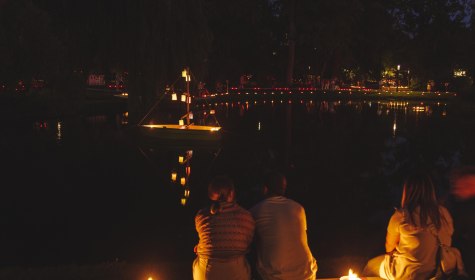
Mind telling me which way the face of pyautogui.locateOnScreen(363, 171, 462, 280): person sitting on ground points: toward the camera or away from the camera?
away from the camera

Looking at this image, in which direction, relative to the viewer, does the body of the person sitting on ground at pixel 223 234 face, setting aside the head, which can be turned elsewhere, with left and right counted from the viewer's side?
facing away from the viewer

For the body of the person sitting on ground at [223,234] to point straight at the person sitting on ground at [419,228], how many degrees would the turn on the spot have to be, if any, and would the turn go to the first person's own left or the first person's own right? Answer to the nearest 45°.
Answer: approximately 90° to the first person's own right

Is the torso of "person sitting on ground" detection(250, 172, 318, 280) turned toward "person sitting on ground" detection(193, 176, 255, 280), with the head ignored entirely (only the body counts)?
no

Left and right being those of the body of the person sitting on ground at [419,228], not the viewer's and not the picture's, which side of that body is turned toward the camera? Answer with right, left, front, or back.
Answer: back

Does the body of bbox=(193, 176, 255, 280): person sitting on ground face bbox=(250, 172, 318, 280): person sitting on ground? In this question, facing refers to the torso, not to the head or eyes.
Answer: no

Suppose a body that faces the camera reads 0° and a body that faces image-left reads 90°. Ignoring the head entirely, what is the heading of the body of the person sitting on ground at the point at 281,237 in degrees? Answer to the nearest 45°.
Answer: approximately 180°

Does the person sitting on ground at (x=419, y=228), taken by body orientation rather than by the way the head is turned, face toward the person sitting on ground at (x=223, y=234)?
no

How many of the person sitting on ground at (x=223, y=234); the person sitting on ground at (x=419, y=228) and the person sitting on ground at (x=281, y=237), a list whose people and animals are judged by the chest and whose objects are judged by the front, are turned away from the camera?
3

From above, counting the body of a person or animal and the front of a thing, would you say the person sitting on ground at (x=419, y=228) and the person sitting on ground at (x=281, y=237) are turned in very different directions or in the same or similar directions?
same or similar directions

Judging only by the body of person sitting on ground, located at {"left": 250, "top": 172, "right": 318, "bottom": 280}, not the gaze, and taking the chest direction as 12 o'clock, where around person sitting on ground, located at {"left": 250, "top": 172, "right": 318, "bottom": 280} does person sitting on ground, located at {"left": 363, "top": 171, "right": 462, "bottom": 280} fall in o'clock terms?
person sitting on ground, located at {"left": 363, "top": 171, "right": 462, "bottom": 280} is roughly at 3 o'clock from person sitting on ground, located at {"left": 250, "top": 172, "right": 318, "bottom": 280}.

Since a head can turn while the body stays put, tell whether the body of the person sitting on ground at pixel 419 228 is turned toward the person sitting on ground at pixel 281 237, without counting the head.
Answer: no
